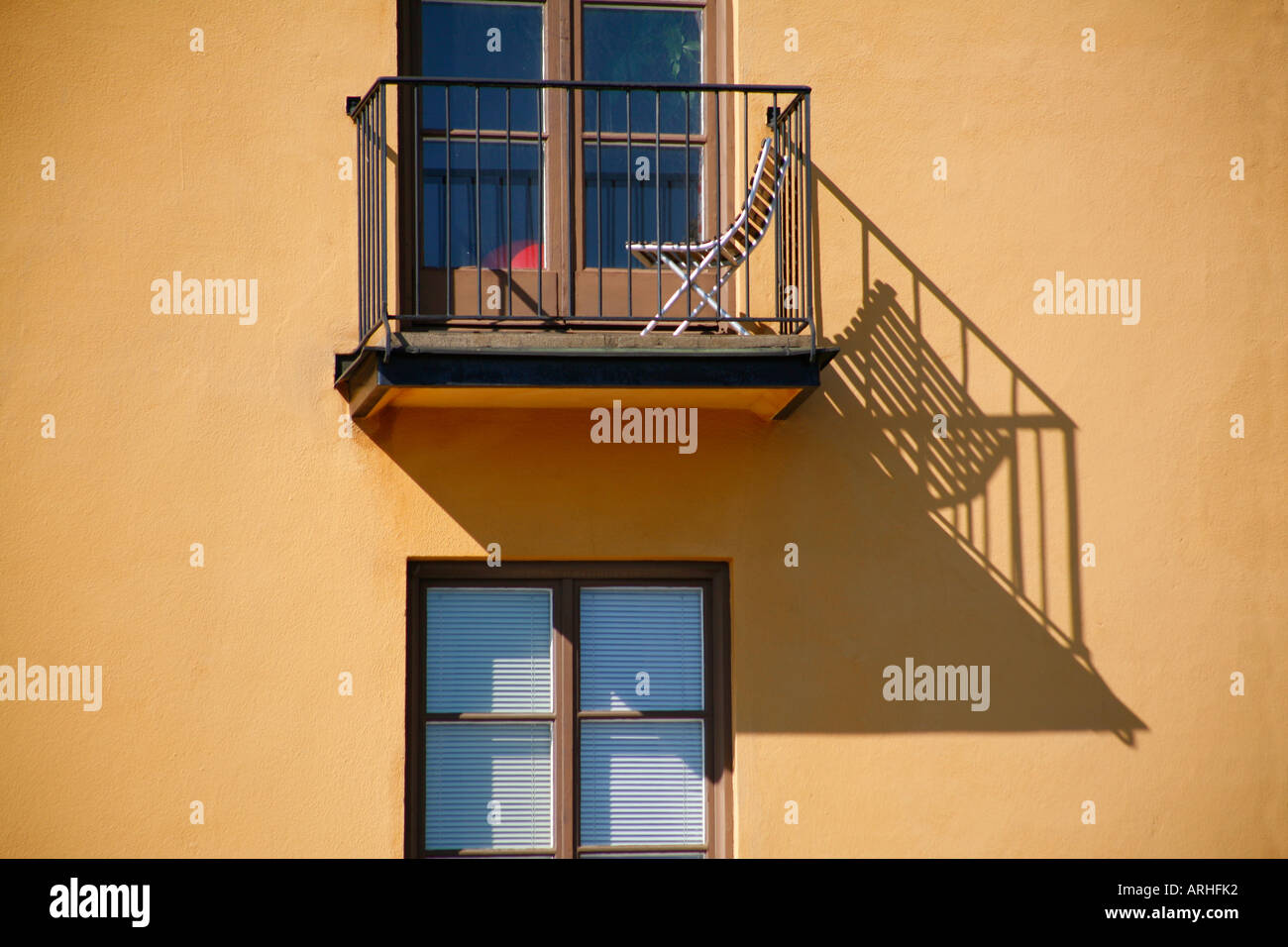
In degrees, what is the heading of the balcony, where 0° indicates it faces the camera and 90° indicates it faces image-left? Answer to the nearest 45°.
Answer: approximately 0°
